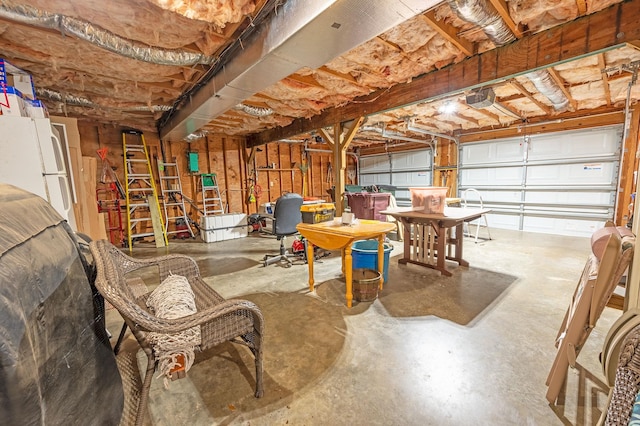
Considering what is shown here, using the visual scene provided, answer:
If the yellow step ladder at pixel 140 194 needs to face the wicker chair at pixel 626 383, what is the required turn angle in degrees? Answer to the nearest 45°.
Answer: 0° — it already faces it

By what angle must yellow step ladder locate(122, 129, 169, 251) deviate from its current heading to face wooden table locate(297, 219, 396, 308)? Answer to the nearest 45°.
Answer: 0° — it already faces it

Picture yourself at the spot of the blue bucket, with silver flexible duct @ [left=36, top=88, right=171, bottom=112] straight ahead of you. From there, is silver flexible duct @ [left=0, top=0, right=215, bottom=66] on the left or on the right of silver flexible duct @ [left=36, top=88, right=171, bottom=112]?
left

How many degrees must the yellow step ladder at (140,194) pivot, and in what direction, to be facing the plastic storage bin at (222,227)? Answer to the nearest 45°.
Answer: approximately 45° to its left

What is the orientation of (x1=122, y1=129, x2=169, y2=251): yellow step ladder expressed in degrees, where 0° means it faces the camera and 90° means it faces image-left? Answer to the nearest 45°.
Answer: approximately 0°
